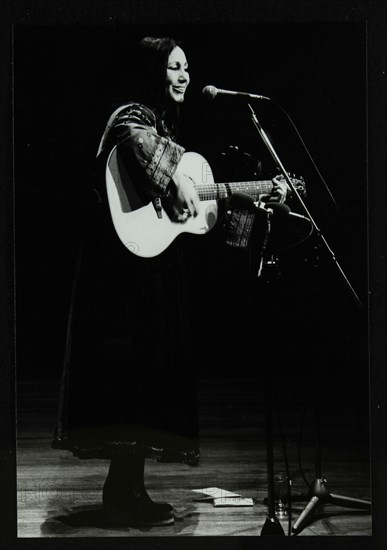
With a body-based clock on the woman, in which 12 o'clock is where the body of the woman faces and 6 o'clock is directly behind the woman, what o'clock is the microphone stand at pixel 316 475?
The microphone stand is roughly at 12 o'clock from the woman.

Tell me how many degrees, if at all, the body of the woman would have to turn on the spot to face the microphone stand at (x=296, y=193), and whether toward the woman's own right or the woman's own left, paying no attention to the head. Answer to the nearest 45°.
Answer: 0° — they already face it

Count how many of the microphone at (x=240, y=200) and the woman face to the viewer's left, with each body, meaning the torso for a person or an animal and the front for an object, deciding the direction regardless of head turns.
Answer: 1

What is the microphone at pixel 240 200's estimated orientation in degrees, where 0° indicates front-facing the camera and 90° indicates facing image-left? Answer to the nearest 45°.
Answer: approximately 90°

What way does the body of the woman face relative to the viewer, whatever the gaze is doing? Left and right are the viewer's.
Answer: facing to the right of the viewer

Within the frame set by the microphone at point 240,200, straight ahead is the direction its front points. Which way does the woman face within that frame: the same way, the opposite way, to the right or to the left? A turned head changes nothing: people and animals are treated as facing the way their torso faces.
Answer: the opposite way
